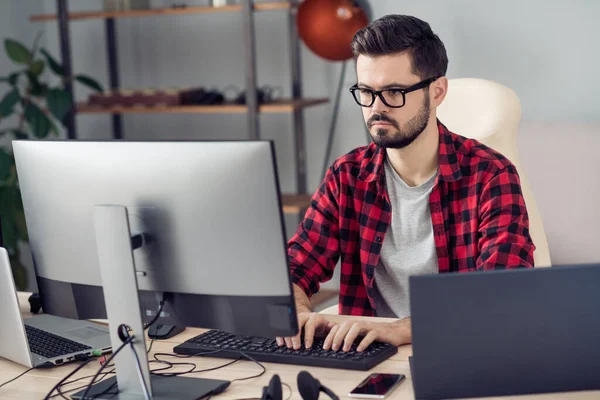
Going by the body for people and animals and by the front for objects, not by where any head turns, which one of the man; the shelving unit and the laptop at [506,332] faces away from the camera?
the laptop

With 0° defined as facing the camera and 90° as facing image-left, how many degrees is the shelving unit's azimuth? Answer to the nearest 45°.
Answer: approximately 0°

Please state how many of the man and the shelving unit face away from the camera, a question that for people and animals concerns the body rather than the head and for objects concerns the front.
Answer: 0

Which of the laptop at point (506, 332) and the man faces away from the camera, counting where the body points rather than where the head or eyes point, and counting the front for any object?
the laptop

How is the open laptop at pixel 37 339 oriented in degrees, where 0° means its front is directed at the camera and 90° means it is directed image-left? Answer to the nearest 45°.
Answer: approximately 225°

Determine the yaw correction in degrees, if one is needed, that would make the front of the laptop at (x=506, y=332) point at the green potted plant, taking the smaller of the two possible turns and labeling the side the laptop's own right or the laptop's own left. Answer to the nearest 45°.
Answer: approximately 45° to the laptop's own left

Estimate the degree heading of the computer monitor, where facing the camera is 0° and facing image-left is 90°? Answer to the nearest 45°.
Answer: approximately 225°

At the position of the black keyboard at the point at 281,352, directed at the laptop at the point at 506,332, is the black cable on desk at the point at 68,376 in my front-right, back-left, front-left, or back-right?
back-right
